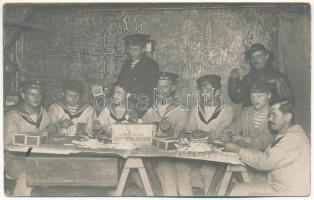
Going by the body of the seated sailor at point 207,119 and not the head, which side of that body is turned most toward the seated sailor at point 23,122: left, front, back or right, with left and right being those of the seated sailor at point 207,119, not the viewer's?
right

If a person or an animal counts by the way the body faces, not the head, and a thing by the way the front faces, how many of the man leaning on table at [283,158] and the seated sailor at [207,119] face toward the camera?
1

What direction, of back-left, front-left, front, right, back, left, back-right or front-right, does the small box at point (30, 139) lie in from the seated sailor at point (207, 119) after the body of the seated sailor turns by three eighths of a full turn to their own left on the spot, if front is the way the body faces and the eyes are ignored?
back-left

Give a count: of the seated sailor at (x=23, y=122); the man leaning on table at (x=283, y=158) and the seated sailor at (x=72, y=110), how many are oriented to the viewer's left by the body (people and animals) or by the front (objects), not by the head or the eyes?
1

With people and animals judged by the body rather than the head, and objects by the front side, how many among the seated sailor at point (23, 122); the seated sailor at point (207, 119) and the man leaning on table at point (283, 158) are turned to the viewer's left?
1

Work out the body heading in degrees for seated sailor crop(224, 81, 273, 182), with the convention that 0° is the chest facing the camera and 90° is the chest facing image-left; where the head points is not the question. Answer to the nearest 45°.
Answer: approximately 45°

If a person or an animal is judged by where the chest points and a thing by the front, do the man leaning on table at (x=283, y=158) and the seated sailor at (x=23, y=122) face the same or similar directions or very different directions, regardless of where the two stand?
very different directions

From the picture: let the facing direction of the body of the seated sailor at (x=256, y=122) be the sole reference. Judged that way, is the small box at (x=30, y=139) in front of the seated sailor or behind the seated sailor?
in front

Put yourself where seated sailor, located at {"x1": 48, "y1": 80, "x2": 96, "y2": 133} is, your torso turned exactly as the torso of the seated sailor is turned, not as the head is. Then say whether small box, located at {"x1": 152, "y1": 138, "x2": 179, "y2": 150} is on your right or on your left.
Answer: on your left

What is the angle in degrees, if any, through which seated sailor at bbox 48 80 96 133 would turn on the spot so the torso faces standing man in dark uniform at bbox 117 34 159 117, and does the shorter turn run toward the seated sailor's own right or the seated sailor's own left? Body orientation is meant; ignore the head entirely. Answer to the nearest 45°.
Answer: approximately 90° to the seated sailor's own left

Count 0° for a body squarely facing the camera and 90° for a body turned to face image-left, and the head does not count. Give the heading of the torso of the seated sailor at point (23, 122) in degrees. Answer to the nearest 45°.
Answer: approximately 315°
